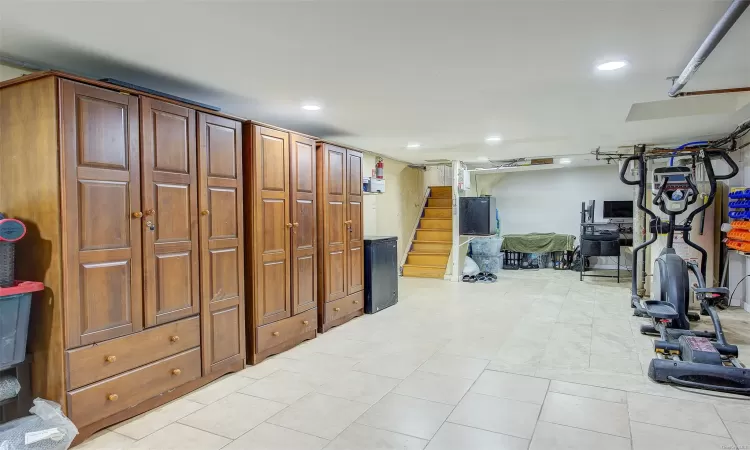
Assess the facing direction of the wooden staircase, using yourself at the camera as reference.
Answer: facing the viewer

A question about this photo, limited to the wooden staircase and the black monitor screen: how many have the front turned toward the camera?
2

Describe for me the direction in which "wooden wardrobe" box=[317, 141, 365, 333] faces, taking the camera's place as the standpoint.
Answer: facing the viewer and to the right of the viewer

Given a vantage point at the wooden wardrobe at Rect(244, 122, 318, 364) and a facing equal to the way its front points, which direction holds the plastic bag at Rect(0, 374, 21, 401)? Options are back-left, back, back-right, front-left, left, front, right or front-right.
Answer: right

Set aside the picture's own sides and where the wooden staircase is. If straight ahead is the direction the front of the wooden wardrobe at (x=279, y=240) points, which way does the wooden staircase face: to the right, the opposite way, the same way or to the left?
to the right

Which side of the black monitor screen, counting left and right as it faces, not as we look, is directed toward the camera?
front

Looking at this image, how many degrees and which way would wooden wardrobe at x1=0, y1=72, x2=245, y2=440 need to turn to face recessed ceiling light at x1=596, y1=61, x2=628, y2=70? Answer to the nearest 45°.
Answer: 0° — it already faces it

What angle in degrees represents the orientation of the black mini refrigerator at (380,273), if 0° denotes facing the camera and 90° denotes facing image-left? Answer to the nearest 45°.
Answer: approximately 315°

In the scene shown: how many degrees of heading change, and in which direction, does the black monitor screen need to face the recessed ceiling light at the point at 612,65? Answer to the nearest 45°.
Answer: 0° — it already faces it

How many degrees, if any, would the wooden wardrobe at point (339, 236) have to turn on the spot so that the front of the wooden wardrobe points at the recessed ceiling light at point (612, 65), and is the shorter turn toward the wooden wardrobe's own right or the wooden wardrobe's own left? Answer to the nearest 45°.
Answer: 0° — it already faces it

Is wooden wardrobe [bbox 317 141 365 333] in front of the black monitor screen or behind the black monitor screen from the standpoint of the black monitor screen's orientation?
in front

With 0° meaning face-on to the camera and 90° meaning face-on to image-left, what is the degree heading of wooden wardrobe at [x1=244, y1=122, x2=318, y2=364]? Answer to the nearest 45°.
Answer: approximately 315°

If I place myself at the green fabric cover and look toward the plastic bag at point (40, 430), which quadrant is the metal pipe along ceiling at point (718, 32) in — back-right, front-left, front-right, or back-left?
front-left

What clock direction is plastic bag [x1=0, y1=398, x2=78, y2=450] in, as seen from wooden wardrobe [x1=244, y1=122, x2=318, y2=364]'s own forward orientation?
The plastic bag is roughly at 3 o'clock from the wooden wardrobe.

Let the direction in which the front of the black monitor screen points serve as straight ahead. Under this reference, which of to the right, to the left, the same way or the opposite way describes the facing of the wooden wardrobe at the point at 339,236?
to the left
